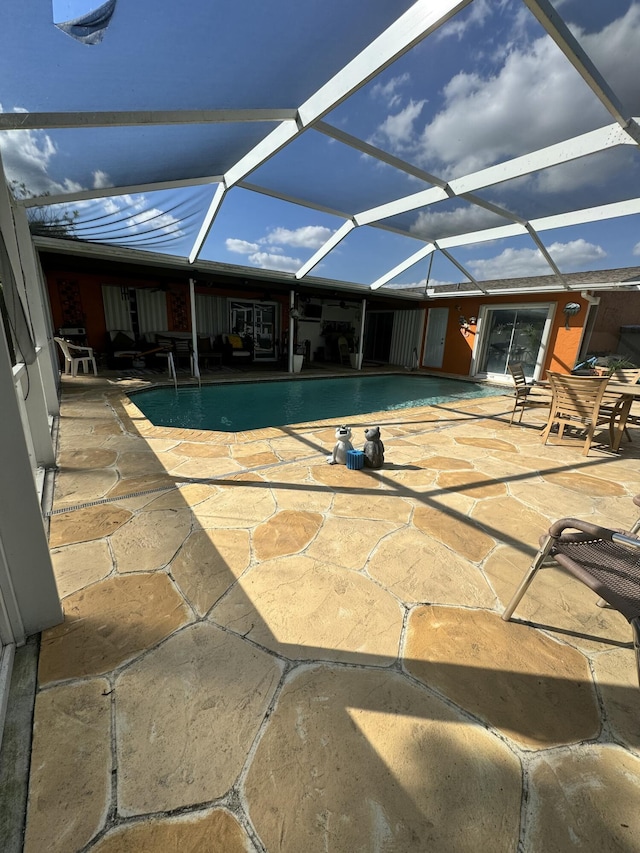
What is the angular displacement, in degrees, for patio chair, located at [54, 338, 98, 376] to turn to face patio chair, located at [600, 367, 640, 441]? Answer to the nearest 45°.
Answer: approximately 45° to its right

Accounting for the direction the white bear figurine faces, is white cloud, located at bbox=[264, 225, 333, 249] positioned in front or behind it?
behind

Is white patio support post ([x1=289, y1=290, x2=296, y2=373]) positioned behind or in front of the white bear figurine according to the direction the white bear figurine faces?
behind

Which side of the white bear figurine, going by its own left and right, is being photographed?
front

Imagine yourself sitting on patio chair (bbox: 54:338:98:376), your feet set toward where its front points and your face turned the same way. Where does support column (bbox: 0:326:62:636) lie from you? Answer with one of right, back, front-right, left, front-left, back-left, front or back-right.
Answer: right

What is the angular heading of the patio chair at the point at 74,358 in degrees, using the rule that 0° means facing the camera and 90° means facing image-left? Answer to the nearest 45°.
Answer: approximately 270°
